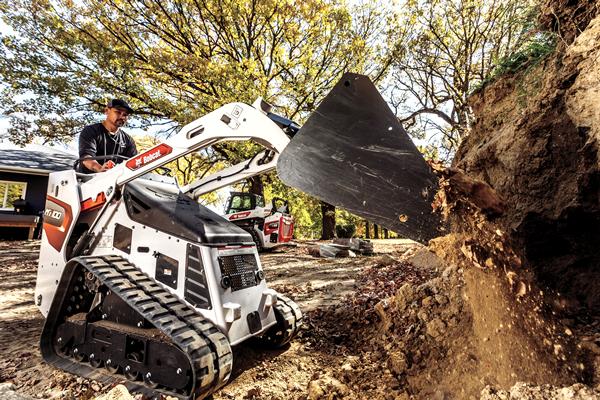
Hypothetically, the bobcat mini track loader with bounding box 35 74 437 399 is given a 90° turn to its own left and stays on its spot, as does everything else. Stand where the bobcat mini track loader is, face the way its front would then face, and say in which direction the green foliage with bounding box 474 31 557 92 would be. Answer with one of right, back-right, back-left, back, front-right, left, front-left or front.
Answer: front-right

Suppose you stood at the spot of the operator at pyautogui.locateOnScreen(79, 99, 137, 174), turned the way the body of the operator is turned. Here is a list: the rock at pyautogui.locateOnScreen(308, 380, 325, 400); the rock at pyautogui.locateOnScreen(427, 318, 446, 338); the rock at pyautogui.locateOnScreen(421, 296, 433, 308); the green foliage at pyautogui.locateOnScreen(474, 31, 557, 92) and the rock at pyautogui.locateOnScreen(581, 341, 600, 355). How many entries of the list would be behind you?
0

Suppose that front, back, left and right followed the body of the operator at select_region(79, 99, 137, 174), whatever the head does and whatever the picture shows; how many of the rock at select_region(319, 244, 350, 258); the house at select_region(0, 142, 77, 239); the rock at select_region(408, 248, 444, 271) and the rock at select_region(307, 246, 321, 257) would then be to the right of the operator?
0

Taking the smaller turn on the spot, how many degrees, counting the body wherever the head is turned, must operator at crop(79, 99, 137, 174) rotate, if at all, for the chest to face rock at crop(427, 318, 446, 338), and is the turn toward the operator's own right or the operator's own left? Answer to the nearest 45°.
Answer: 0° — they already face it

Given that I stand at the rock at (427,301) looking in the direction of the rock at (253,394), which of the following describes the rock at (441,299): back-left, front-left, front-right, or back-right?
back-left

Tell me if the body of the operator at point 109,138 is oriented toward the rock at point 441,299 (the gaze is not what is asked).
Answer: yes

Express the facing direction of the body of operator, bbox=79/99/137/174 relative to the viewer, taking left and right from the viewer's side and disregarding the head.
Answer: facing the viewer and to the right of the viewer

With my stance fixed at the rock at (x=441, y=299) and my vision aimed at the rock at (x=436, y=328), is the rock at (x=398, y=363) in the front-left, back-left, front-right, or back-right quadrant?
front-right

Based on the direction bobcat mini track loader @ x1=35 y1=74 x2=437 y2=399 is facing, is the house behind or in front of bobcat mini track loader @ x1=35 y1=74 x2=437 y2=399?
behind

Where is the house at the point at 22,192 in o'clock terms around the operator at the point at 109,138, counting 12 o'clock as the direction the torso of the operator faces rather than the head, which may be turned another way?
The house is roughly at 7 o'clock from the operator.

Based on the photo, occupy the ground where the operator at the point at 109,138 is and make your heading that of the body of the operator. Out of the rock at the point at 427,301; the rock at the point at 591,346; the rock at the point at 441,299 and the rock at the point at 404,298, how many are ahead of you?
4

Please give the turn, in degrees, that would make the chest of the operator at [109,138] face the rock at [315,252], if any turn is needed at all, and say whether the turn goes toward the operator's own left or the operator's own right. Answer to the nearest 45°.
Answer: approximately 90° to the operator's own left

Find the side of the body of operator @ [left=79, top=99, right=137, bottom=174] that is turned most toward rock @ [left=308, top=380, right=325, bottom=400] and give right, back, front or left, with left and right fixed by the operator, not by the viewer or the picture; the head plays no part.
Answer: front
